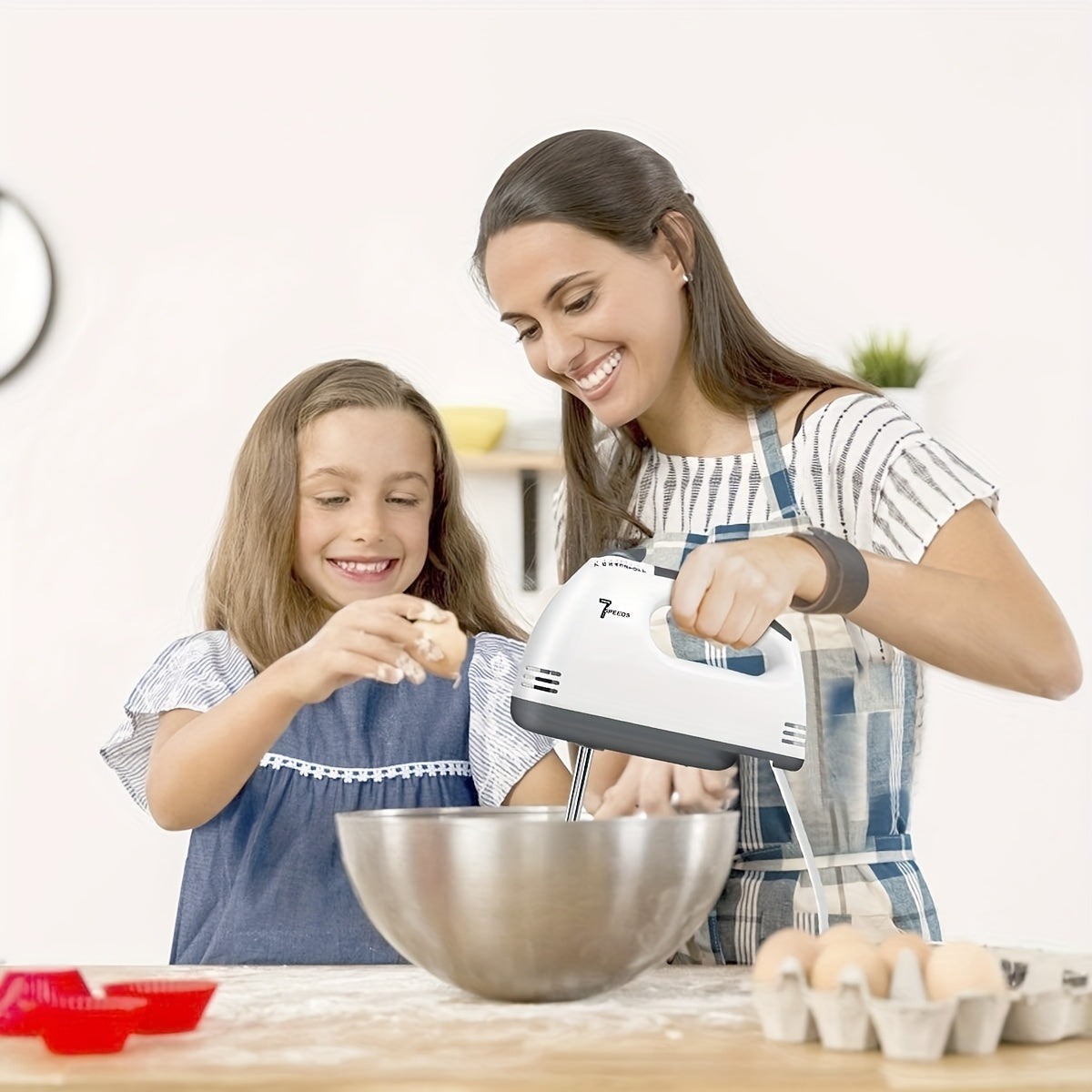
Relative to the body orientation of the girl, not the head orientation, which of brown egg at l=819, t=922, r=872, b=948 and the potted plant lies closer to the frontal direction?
the brown egg

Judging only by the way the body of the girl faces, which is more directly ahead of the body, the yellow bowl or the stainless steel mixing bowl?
the stainless steel mixing bowl

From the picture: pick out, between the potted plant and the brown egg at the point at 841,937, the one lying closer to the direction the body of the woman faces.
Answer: the brown egg

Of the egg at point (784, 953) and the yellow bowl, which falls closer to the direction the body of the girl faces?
the egg

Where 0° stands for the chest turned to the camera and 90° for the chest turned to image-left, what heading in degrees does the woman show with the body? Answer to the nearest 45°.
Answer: approximately 45°

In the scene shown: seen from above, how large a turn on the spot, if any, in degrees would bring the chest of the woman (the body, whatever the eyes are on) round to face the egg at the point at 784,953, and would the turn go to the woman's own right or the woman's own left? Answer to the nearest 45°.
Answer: approximately 45° to the woman's own left

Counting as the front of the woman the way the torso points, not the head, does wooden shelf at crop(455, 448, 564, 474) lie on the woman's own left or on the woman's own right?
on the woman's own right

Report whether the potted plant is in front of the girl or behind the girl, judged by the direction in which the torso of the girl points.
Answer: behind

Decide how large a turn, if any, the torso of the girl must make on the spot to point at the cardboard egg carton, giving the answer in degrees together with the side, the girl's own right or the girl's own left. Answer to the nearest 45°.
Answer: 0° — they already face it

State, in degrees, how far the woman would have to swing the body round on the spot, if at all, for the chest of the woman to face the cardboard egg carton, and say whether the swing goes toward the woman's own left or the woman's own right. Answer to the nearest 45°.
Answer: approximately 45° to the woman's own left

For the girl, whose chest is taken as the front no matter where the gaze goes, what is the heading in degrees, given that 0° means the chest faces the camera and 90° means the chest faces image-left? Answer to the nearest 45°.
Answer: approximately 0°
